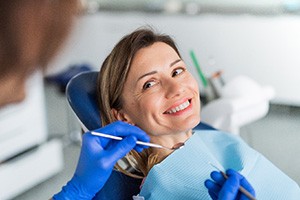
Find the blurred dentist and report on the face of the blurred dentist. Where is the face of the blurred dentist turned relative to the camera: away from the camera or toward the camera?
away from the camera

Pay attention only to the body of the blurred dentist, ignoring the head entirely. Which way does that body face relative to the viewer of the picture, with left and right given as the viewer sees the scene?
facing away from the viewer and to the right of the viewer

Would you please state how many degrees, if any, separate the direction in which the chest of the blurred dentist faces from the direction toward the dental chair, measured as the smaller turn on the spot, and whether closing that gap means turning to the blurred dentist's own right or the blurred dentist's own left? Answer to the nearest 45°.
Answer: approximately 45° to the blurred dentist's own left

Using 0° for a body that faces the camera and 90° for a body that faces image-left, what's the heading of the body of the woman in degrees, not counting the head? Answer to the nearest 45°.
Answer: approximately 315°
